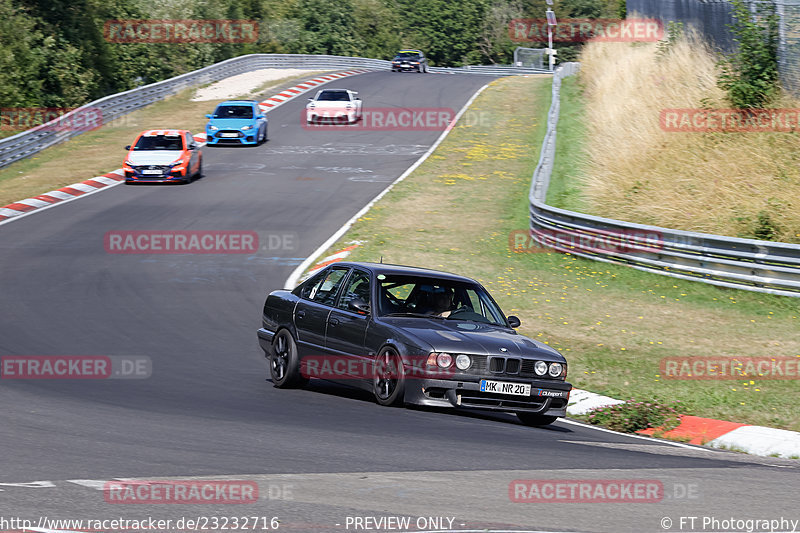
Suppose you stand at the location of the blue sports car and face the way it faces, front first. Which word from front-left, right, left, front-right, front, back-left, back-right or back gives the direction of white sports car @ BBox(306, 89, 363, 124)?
back-left

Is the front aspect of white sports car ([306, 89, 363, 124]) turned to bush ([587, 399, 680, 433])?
yes

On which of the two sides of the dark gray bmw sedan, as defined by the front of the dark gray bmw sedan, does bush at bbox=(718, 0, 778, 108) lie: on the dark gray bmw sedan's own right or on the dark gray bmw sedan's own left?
on the dark gray bmw sedan's own left

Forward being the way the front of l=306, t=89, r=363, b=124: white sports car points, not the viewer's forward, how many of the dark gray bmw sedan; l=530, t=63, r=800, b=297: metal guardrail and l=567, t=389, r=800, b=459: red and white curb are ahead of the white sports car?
3

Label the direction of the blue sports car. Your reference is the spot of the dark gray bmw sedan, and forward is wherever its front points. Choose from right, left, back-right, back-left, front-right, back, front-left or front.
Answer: back-left

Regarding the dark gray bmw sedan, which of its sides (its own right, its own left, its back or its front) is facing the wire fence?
left

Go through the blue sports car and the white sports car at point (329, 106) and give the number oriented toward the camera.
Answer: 2

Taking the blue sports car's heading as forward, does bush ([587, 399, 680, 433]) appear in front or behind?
in front

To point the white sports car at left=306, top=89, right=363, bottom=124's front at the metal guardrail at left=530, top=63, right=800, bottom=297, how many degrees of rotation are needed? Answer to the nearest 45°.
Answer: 0° — it already faces it

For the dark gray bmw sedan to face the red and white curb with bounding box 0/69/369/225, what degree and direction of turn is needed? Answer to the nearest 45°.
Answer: approximately 180°
